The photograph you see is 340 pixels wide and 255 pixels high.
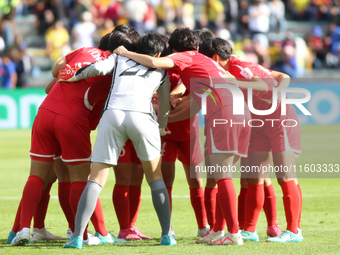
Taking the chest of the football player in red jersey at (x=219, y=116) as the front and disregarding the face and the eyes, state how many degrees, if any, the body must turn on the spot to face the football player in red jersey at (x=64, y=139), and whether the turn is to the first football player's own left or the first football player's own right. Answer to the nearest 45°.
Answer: approximately 45° to the first football player's own left

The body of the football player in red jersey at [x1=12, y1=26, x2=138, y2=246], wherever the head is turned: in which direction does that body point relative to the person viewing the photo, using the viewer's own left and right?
facing away from the viewer and to the right of the viewer

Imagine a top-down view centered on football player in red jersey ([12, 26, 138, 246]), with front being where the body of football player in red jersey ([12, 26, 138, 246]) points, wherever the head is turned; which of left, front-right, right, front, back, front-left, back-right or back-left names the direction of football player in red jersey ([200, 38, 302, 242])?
front-right

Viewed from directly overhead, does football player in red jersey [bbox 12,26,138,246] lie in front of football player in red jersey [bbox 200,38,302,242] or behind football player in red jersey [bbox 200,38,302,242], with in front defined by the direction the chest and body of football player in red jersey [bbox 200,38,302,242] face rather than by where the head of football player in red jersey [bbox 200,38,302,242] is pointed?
in front

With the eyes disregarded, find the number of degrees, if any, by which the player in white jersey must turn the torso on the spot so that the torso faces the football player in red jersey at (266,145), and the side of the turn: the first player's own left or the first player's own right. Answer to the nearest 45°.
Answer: approximately 90° to the first player's own right

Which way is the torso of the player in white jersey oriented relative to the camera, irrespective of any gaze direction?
away from the camera

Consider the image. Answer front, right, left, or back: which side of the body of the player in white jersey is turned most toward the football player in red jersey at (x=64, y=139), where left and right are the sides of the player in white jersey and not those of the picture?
left

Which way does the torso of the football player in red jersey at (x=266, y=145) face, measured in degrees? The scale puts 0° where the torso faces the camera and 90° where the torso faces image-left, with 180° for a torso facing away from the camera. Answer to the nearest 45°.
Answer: approximately 90°

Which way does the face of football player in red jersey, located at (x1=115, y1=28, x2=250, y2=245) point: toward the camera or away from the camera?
away from the camera

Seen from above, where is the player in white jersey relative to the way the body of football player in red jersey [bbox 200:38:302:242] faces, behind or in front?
in front
